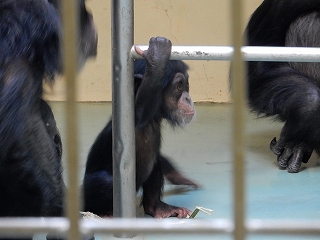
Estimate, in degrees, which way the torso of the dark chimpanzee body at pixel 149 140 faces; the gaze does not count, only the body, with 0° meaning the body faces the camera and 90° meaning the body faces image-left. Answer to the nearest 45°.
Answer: approximately 270°

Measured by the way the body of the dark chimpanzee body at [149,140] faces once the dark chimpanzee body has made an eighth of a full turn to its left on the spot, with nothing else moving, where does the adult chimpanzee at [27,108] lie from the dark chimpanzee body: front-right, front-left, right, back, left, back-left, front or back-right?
back
